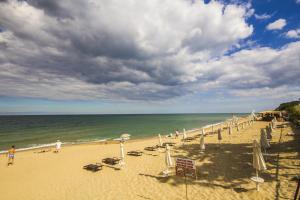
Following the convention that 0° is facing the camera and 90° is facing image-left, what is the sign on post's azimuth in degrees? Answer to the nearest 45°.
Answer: approximately 0°
